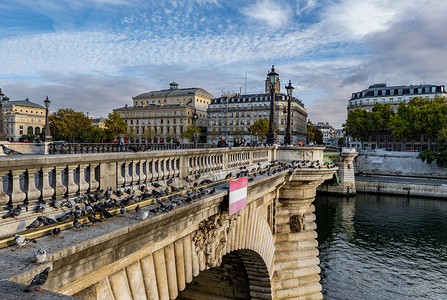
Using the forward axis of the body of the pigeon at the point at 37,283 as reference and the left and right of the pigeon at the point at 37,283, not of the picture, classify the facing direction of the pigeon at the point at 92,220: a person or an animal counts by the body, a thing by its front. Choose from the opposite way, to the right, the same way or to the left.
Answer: the opposite way

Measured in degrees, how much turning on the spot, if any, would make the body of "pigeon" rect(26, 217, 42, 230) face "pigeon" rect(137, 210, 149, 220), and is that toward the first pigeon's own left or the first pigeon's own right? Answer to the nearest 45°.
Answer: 0° — it already faces it

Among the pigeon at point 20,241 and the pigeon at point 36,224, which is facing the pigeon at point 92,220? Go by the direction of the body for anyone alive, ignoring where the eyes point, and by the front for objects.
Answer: the pigeon at point 36,224

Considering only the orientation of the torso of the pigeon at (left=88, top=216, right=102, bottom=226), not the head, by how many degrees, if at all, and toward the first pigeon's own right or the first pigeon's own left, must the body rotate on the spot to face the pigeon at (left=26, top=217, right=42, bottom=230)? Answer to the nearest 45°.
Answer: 0° — it already faces it

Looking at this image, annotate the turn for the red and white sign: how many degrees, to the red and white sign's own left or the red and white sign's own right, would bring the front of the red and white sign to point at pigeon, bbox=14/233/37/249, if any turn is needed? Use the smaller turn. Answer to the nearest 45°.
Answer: approximately 90° to the red and white sign's own right
